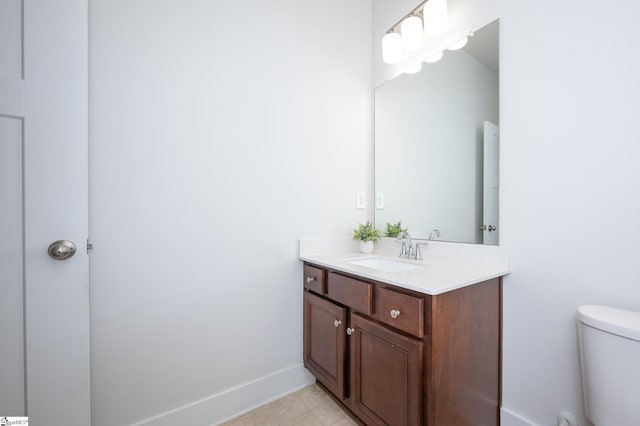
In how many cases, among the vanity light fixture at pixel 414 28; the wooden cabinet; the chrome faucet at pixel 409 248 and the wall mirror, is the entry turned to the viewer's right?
0

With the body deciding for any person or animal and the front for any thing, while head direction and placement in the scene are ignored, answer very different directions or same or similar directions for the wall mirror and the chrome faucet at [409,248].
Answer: same or similar directions

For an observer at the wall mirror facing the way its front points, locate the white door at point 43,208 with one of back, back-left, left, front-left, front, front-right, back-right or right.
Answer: front

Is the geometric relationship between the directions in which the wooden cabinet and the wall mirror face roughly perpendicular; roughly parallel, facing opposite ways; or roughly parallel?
roughly parallel

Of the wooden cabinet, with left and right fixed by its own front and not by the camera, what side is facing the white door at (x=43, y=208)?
front

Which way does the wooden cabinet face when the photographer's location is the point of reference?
facing the viewer and to the left of the viewer

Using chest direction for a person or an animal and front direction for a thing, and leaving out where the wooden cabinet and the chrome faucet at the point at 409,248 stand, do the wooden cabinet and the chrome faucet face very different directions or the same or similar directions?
same or similar directions

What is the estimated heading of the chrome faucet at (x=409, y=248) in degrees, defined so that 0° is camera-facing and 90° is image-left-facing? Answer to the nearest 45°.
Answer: approximately 45°

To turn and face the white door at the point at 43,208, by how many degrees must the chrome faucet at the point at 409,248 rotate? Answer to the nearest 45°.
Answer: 0° — it already faces it

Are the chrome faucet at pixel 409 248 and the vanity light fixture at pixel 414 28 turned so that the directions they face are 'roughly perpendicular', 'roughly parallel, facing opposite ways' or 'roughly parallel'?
roughly parallel

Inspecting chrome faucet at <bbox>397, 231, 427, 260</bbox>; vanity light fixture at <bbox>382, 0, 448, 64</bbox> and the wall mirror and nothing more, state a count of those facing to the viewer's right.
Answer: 0
